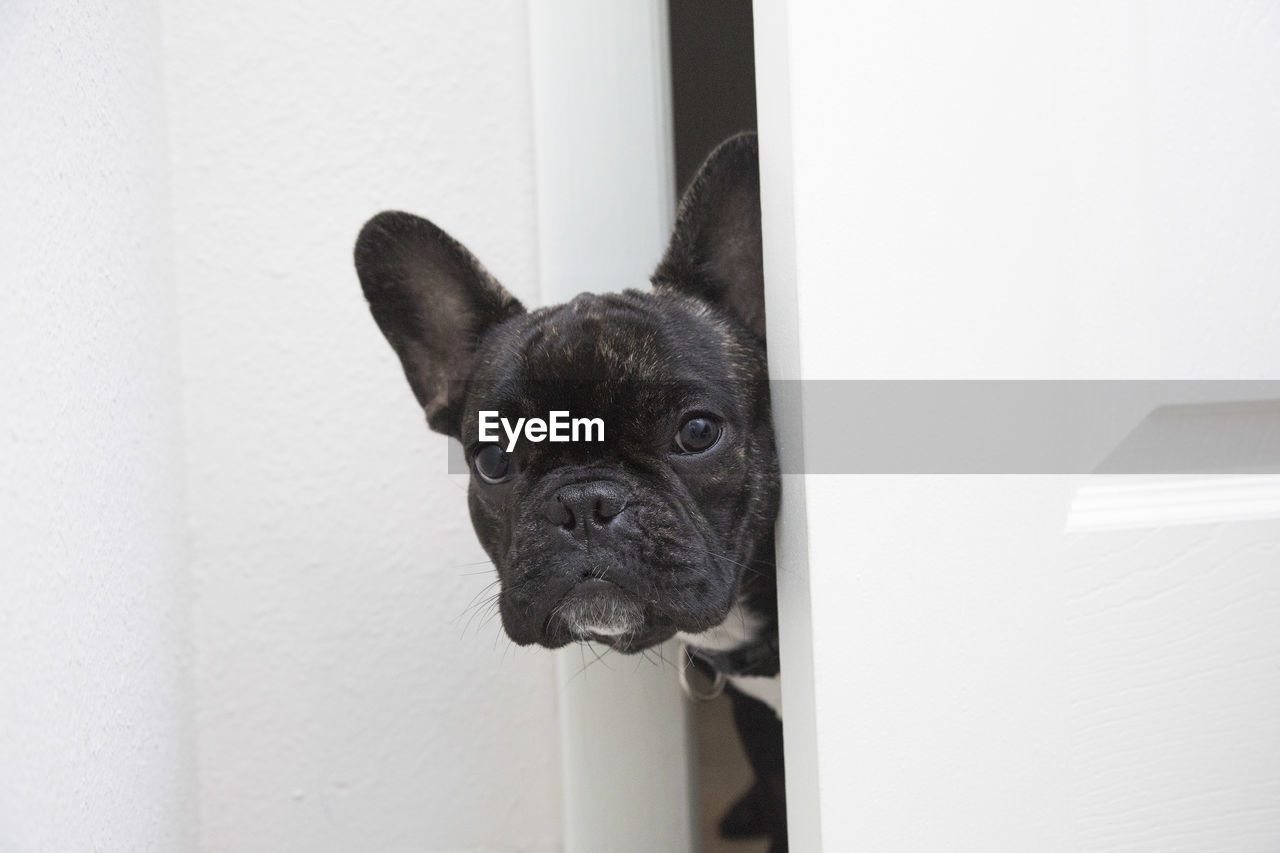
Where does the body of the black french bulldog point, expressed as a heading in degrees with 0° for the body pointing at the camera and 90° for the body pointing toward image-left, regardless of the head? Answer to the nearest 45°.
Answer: approximately 45°
